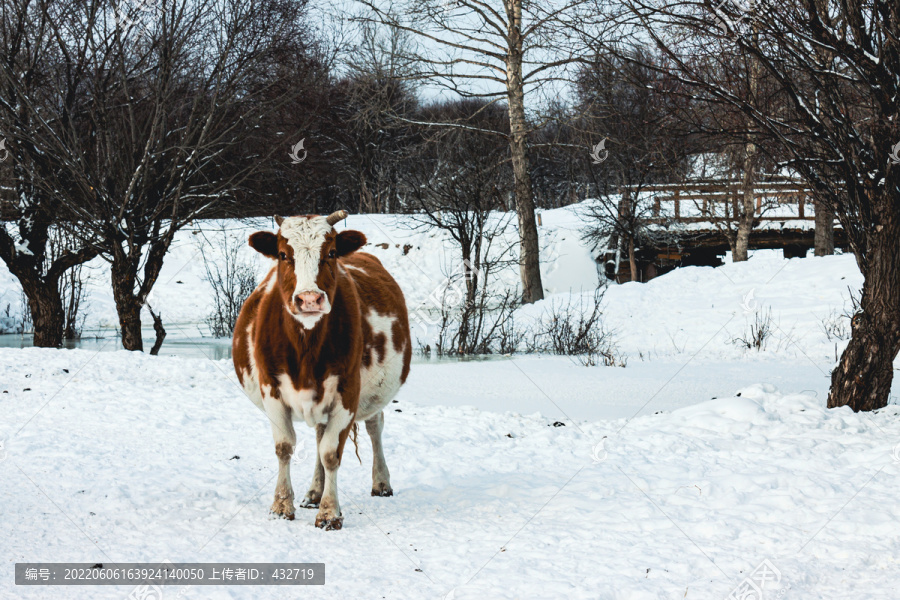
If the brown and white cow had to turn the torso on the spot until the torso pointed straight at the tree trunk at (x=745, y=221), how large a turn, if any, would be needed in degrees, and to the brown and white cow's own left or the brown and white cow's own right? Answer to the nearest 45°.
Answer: approximately 135° to the brown and white cow's own left

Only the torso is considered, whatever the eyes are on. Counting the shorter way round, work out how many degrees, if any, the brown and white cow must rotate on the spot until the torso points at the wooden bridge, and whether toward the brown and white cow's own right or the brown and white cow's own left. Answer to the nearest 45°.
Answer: approximately 135° to the brown and white cow's own left

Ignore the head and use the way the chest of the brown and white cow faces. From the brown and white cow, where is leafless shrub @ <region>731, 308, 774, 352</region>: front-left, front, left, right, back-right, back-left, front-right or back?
back-left

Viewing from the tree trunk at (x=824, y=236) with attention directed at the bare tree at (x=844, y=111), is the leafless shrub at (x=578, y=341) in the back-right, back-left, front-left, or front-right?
front-right

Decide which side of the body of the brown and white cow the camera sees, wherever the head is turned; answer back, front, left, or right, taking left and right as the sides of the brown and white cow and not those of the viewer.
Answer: front

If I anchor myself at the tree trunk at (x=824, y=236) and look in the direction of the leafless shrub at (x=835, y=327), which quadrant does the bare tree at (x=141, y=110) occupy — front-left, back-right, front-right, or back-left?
front-right

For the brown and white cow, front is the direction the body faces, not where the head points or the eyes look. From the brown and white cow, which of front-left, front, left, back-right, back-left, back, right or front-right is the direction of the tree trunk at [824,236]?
back-left

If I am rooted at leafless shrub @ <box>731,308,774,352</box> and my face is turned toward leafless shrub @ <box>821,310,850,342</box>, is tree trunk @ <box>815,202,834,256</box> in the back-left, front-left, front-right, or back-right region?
front-left

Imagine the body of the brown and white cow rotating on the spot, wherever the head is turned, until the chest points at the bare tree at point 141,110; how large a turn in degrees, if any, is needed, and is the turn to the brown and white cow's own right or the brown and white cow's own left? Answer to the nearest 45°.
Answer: approximately 180°

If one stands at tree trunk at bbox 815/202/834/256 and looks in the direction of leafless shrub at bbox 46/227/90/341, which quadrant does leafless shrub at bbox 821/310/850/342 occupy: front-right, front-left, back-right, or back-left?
front-left

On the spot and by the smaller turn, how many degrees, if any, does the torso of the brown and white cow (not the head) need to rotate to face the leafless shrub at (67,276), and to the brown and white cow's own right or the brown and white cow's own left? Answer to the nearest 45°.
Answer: approximately 180°
